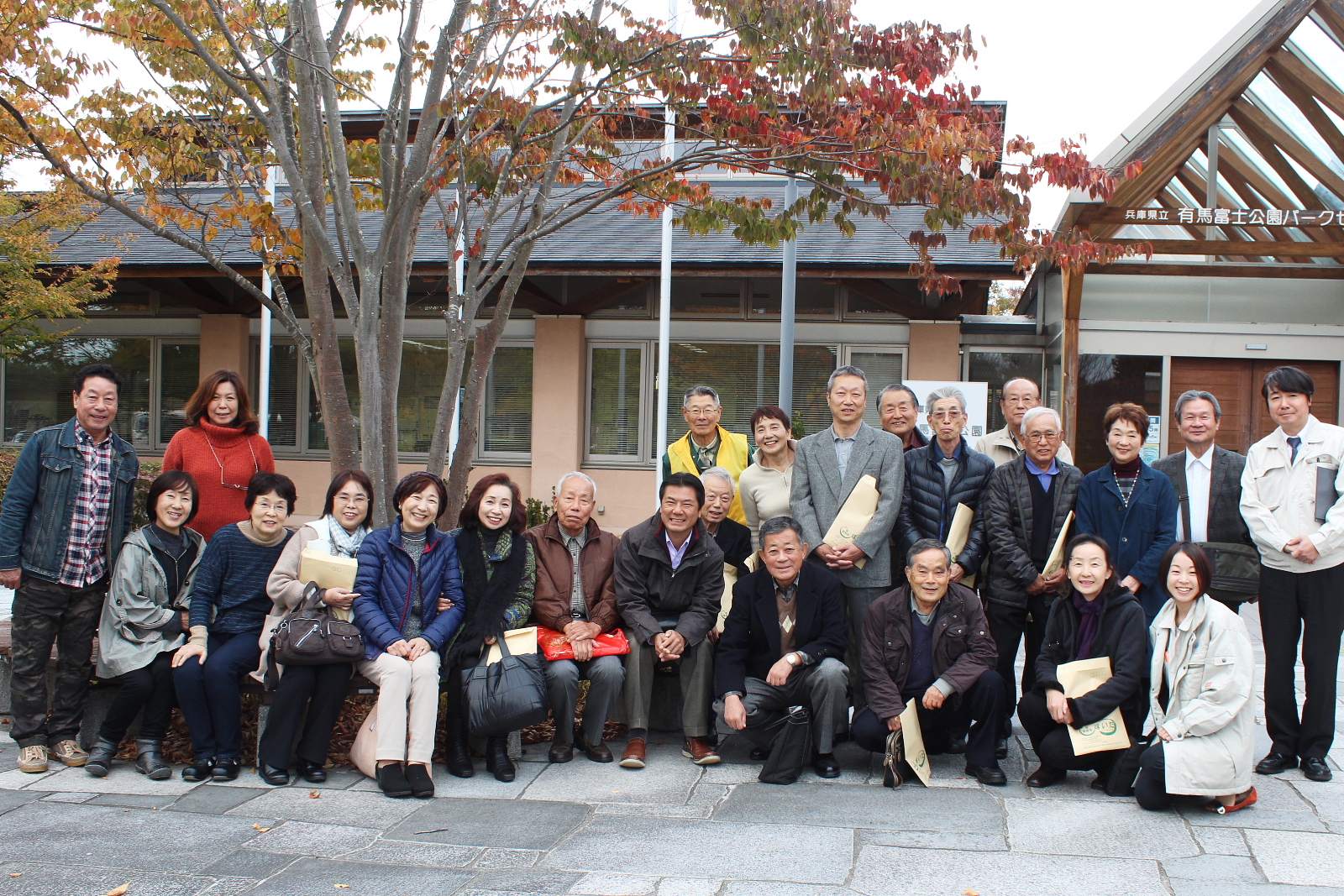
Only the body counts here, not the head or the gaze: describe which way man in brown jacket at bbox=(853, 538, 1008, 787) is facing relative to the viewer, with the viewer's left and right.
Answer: facing the viewer

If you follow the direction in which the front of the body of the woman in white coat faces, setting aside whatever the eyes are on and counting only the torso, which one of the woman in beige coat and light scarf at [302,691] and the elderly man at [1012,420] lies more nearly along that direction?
the woman in beige coat and light scarf

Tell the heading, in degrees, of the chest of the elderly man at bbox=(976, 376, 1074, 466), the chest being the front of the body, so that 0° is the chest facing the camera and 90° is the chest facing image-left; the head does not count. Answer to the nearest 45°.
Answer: approximately 0°

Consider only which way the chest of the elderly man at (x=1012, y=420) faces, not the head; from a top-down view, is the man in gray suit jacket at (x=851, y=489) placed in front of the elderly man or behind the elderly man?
in front

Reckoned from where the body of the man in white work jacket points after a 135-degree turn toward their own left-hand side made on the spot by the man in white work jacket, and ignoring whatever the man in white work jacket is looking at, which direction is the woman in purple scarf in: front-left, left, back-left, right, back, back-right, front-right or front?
back

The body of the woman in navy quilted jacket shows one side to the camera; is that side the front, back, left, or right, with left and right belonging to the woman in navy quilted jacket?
front

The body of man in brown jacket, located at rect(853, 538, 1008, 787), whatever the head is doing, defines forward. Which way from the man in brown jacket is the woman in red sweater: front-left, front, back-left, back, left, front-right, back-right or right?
right

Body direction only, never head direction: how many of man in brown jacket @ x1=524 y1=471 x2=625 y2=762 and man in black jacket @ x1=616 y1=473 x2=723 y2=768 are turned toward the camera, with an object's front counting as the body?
2

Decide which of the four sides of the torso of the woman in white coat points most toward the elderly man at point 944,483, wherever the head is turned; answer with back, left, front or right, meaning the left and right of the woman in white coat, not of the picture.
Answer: right

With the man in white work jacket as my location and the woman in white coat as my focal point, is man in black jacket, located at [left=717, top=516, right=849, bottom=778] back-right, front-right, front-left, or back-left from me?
front-right

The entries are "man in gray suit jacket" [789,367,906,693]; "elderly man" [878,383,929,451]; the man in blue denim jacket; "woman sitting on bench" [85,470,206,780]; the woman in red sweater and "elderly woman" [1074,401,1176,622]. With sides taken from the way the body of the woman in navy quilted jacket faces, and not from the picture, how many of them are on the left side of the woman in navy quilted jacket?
3
